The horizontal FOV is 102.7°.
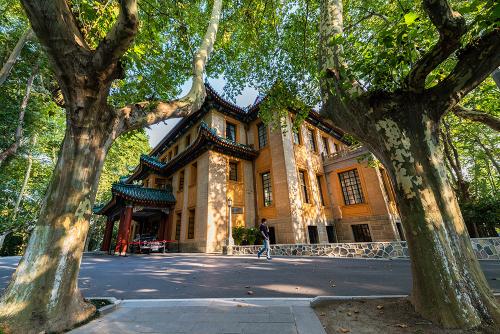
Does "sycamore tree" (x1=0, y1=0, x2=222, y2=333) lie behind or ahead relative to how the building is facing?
ahead

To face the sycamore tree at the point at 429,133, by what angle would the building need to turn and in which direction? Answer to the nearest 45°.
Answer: approximately 45° to its left

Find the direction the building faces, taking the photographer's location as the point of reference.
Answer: facing the viewer and to the left of the viewer

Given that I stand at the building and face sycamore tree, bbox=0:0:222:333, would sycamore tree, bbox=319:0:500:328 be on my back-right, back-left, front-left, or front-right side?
front-left
